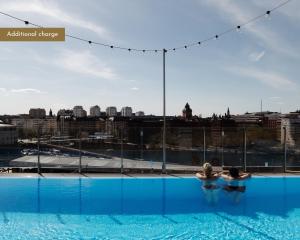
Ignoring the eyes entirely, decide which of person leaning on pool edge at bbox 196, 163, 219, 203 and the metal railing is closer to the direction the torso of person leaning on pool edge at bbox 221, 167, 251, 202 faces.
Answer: the metal railing

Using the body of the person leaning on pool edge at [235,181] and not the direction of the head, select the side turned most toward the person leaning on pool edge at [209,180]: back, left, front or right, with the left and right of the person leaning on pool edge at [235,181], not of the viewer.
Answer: left

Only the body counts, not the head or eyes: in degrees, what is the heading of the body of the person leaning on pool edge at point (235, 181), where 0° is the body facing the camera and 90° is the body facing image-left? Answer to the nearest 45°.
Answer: approximately 180°
